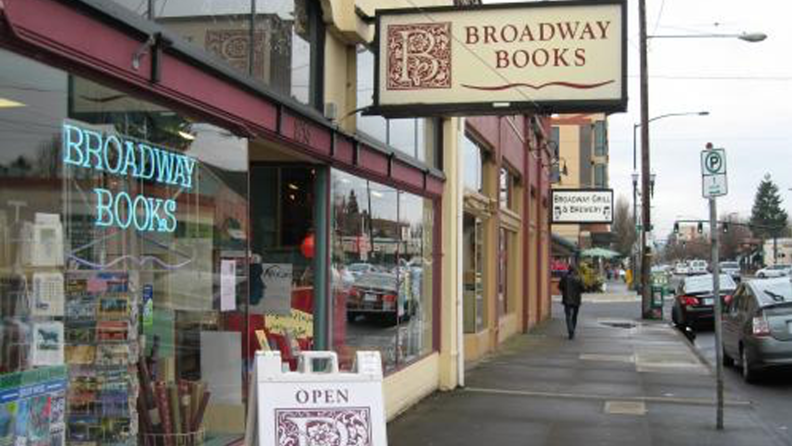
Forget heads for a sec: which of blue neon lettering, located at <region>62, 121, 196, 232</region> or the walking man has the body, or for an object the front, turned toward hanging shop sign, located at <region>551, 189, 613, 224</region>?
the walking man

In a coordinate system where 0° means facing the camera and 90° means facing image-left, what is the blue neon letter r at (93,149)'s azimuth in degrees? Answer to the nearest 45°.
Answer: approximately 315°

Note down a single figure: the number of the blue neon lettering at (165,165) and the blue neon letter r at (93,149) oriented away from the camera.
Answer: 0

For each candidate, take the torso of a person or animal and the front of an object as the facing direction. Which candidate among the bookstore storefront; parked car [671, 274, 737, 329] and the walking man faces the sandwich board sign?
the bookstore storefront

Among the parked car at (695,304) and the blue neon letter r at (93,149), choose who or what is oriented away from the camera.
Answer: the parked car

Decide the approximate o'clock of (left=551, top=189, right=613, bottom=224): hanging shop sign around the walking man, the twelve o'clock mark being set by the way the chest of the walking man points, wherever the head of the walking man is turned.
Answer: The hanging shop sign is roughly at 12 o'clock from the walking man.

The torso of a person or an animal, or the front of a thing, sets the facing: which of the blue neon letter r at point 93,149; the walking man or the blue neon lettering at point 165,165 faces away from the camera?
the walking man

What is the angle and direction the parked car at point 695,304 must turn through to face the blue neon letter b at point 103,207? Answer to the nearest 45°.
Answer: approximately 180°

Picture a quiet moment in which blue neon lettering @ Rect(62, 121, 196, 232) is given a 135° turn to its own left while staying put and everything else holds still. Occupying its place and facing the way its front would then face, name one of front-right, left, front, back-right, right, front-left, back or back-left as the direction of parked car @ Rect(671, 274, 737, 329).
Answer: front-right

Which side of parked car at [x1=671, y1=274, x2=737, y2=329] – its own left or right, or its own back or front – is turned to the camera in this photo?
back

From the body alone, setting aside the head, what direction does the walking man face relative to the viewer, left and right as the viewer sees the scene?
facing away from the viewer
